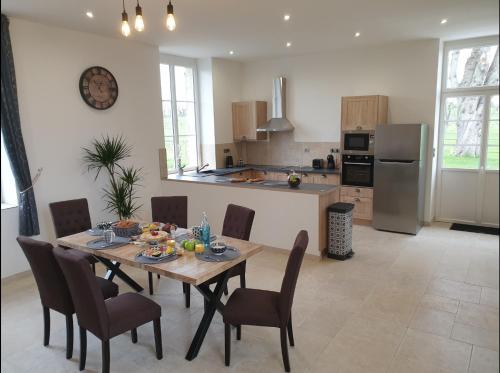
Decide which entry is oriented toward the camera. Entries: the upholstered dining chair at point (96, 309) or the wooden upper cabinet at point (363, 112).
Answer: the wooden upper cabinet

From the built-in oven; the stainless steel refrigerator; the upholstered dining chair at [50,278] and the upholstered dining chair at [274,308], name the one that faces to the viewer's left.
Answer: the upholstered dining chair at [274,308]

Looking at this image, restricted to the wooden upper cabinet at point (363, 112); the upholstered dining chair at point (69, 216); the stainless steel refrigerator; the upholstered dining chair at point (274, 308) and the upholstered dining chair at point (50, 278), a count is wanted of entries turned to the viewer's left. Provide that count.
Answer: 1

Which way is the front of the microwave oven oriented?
toward the camera

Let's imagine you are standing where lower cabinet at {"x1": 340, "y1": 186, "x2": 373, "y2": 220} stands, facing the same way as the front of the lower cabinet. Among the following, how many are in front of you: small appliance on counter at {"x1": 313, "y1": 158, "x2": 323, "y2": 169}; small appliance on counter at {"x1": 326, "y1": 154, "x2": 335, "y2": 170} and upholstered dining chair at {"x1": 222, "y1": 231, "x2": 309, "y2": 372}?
1

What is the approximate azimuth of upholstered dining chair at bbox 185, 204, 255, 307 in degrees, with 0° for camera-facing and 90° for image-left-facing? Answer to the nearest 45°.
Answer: approximately 45°

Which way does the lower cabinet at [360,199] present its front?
toward the camera

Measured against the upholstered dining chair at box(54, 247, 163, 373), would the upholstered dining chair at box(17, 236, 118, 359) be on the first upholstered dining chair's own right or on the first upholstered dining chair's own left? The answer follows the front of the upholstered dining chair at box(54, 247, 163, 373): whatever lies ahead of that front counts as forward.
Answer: on the first upholstered dining chair's own left

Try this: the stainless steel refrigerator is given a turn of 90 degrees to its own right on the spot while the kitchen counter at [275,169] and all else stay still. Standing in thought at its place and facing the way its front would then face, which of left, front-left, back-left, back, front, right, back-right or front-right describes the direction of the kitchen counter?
front

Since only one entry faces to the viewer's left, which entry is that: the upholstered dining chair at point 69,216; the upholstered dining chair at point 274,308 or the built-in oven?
the upholstered dining chair at point 274,308

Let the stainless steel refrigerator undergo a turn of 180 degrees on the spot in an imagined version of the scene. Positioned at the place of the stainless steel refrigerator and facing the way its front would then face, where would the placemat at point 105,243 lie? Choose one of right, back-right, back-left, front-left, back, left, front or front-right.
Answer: back-left

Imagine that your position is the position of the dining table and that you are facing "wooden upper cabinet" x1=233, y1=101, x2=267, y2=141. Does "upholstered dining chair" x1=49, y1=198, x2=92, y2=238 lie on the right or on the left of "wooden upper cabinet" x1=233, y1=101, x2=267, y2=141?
left

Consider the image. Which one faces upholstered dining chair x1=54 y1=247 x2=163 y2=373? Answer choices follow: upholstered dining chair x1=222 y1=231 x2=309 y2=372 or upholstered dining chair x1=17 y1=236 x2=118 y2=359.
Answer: upholstered dining chair x1=222 y1=231 x2=309 y2=372

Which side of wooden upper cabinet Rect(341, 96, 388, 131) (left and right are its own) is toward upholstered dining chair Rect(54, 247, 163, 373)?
front

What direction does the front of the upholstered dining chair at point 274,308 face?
to the viewer's left
